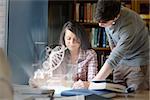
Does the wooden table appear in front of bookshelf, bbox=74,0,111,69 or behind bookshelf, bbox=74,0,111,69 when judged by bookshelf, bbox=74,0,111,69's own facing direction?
in front

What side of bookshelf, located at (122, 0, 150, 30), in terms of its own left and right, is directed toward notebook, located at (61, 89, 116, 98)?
front

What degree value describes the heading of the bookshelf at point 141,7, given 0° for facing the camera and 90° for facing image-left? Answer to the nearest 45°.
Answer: approximately 0°

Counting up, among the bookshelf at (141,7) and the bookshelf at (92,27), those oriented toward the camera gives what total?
2

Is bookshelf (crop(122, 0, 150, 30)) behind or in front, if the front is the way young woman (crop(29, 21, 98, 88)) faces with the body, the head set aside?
behind

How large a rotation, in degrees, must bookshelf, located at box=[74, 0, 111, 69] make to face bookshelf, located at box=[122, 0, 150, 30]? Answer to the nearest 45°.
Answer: approximately 135° to its left
